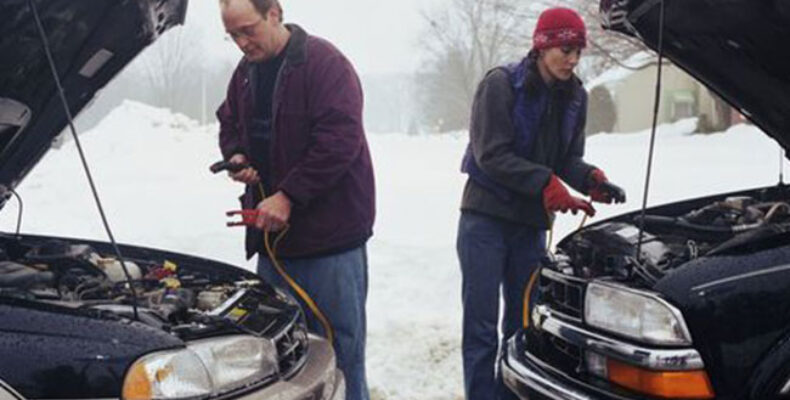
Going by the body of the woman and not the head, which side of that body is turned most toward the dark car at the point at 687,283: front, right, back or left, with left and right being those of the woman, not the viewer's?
front

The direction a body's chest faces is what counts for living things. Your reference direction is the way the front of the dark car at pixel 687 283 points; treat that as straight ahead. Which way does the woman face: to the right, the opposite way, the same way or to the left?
to the left

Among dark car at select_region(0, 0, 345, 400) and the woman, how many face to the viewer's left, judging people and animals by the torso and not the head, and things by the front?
0

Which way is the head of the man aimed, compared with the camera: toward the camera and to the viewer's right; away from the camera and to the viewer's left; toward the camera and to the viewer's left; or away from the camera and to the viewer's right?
toward the camera and to the viewer's left

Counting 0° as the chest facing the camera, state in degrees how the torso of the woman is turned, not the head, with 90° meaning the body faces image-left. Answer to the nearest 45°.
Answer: approximately 315°

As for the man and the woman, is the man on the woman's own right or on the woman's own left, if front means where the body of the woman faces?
on the woman's own right

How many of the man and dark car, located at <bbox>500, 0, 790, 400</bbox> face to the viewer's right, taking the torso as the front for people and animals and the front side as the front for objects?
0

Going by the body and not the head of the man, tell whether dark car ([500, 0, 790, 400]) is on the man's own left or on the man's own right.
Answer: on the man's own left

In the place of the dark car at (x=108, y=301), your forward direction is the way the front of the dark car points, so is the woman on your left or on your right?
on your left

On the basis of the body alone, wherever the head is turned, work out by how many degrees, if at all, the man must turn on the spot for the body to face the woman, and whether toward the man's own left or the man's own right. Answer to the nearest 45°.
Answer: approximately 135° to the man's own left

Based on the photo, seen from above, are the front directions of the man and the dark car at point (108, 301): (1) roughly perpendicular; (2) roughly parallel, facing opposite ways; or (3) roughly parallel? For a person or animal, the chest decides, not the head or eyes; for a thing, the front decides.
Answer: roughly perpendicular

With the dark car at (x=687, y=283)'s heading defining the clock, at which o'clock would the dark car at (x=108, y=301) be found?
the dark car at (x=108, y=301) is roughly at 1 o'clock from the dark car at (x=687, y=283).

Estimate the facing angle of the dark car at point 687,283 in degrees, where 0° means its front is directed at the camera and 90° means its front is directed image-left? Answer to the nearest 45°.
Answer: approximately 45°
